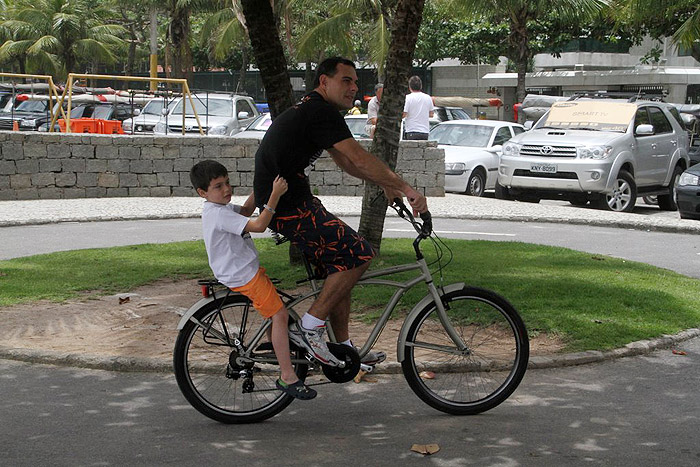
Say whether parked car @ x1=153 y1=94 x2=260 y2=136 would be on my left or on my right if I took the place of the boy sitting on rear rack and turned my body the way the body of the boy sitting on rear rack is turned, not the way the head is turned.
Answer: on my left

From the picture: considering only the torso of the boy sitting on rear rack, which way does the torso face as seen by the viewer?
to the viewer's right

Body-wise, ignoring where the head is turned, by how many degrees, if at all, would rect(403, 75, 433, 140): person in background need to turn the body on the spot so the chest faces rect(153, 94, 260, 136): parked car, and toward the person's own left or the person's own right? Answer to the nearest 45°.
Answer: approximately 45° to the person's own left

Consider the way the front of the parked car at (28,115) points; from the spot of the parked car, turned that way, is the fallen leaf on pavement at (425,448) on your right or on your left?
on your left

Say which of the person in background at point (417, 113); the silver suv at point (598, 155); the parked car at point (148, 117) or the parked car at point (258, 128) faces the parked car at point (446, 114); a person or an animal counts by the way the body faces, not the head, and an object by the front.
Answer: the person in background

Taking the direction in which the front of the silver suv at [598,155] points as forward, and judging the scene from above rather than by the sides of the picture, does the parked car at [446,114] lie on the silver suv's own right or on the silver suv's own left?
on the silver suv's own right

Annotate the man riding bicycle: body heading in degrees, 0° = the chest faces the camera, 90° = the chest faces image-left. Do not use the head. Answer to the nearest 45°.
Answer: approximately 270°

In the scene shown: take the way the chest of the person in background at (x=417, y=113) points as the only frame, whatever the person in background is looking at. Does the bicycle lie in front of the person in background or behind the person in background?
behind

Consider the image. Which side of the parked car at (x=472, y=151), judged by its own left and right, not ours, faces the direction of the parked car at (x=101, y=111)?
right

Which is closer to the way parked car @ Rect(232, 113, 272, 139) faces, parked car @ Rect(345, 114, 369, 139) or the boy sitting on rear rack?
the boy sitting on rear rack

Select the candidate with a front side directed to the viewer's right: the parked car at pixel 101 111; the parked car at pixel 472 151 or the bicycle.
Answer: the bicycle
